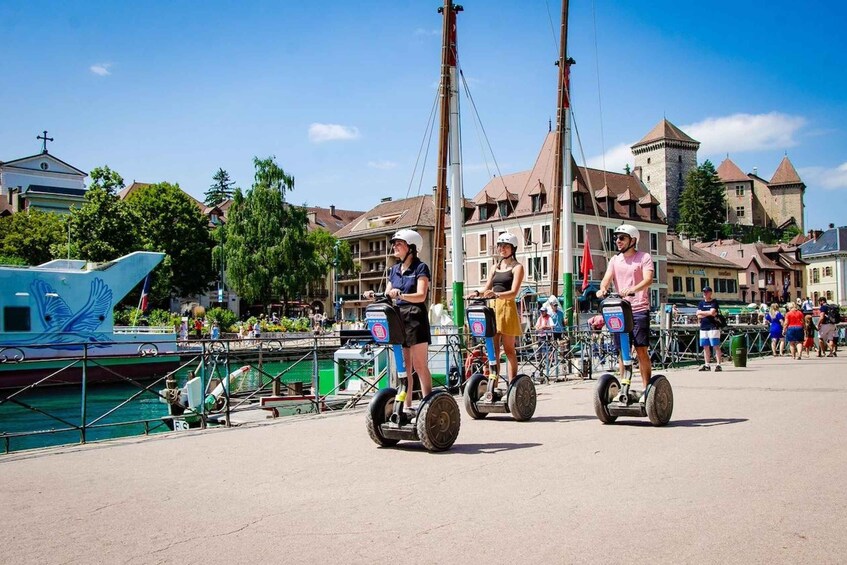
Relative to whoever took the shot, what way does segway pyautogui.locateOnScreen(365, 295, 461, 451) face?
facing the viewer and to the left of the viewer

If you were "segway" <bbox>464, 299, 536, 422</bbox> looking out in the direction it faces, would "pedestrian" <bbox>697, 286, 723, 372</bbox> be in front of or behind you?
behind

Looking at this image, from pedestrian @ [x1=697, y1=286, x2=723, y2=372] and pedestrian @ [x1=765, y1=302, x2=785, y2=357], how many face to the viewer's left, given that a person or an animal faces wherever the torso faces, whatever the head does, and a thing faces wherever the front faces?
0

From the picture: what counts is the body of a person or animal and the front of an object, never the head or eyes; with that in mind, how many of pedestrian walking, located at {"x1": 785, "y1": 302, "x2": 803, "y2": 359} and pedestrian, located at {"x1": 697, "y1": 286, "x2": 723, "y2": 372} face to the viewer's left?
0

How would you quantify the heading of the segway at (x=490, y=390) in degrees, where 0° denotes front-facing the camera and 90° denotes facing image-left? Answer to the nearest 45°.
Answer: approximately 45°

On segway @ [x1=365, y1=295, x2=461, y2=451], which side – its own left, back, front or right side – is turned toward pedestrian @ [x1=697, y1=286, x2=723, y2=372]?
back

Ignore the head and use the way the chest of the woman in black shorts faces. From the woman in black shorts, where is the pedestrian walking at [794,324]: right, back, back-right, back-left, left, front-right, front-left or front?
back

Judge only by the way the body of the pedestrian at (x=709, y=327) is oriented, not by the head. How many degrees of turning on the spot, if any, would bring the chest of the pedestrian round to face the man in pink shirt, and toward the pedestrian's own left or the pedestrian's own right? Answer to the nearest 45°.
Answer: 0° — they already face them

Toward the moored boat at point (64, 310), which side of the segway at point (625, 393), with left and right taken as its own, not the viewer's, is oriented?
right
